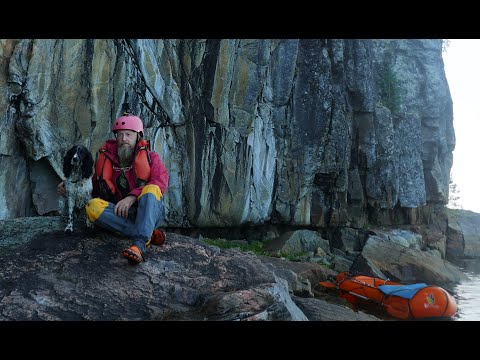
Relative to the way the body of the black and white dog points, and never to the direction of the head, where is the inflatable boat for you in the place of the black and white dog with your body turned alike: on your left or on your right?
on your left

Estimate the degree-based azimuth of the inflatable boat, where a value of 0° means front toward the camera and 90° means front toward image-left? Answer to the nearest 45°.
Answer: approximately 315°

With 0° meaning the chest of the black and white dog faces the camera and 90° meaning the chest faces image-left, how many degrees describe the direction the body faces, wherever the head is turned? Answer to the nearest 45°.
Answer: approximately 0°
